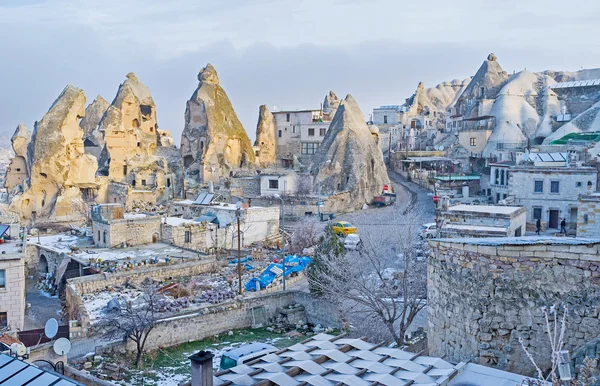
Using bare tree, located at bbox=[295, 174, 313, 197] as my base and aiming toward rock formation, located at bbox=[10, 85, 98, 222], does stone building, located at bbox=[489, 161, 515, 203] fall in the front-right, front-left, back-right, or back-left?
back-left

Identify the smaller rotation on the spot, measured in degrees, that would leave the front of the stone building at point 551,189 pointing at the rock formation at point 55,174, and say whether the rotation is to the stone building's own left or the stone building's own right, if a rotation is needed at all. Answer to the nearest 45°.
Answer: approximately 90° to the stone building's own right

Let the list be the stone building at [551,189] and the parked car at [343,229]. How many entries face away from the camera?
0

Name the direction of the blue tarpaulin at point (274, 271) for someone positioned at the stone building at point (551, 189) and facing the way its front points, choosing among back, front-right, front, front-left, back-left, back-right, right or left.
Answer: front-right

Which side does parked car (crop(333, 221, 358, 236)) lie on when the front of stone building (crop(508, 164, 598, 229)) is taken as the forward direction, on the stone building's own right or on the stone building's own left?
on the stone building's own right

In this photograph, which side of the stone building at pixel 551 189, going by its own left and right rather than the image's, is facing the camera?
front

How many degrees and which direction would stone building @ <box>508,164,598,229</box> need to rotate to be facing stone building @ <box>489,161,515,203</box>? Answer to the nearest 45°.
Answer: approximately 135° to its right
